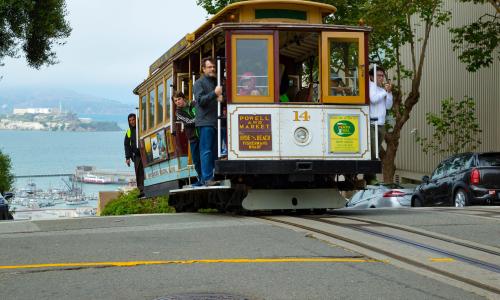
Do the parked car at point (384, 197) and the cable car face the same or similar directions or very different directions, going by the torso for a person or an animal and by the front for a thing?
very different directions

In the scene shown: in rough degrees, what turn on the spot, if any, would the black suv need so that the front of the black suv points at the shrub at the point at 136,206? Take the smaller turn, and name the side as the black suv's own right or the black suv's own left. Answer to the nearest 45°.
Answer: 0° — it already faces it

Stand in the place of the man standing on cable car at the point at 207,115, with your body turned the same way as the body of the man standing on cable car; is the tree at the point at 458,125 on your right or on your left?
on your left

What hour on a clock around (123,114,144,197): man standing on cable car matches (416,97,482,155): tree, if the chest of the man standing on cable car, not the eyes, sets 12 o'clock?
The tree is roughly at 9 o'clock from the man standing on cable car.

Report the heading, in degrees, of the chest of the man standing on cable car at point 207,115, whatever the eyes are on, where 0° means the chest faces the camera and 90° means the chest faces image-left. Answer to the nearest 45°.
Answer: approximately 315°

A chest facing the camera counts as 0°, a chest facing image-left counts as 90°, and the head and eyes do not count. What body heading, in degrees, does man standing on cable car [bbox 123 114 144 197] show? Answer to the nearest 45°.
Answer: approximately 315°

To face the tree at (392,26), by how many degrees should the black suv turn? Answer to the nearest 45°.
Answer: approximately 45° to its right

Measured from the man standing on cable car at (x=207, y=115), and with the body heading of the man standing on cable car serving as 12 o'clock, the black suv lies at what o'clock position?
The black suv is roughly at 9 o'clock from the man standing on cable car.

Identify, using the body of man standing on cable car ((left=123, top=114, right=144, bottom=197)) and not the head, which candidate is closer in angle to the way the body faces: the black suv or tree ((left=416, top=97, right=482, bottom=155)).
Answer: the black suv

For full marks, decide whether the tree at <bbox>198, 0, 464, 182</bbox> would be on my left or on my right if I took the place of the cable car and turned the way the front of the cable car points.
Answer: on my left

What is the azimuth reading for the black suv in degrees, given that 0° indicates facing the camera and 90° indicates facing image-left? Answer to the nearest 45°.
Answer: approximately 135°

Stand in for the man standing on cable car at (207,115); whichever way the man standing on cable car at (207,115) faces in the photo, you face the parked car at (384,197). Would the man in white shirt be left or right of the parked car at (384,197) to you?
right
